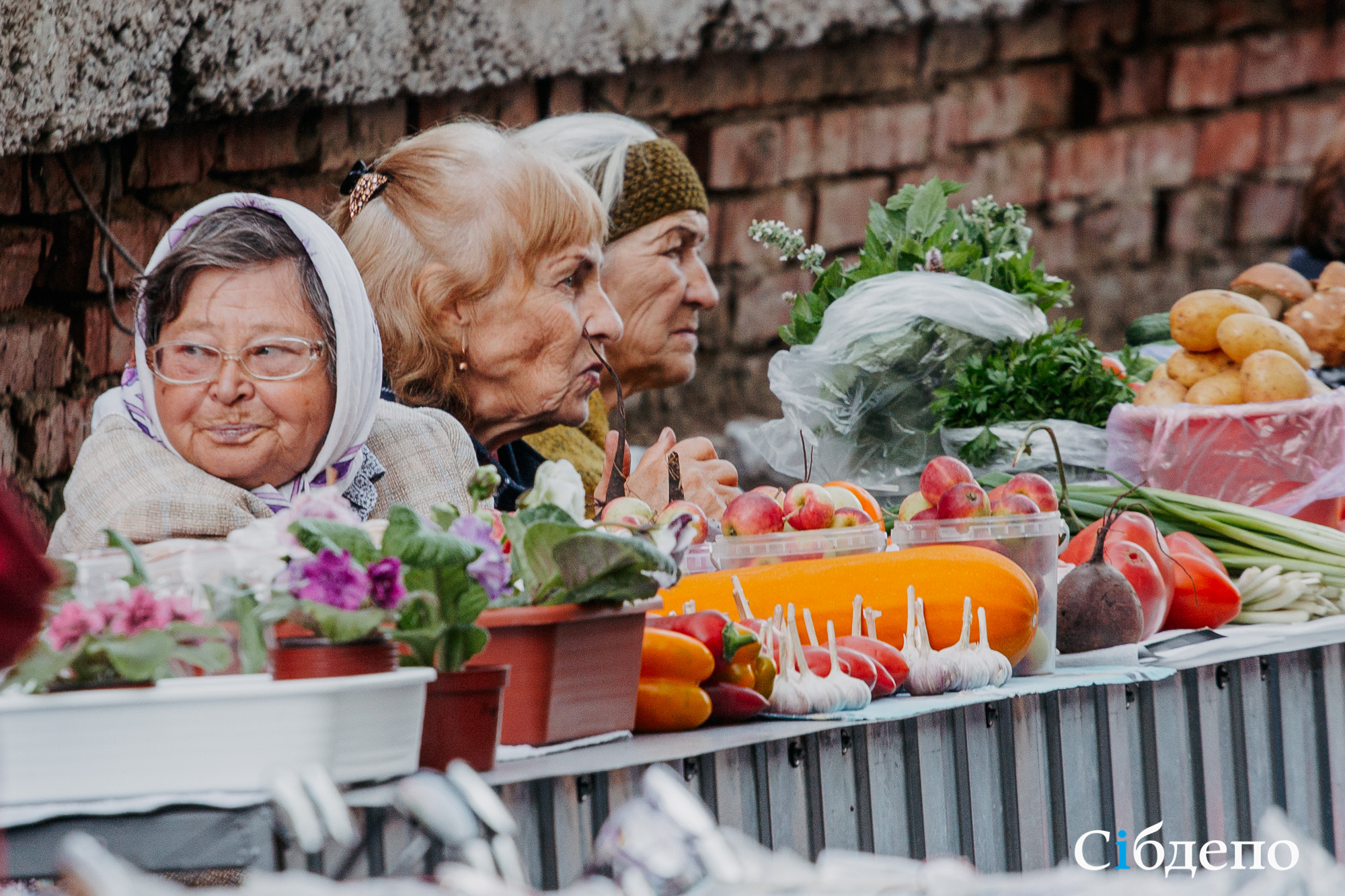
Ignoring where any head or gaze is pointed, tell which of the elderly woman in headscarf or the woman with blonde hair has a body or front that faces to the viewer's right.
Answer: the woman with blonde hair

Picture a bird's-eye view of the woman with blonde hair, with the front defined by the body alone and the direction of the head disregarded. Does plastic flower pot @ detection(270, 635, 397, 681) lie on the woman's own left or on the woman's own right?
on the woman's own right

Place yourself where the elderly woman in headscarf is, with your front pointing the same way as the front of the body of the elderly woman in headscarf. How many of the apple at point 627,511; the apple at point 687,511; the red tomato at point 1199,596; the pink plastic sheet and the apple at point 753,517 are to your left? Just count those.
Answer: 5

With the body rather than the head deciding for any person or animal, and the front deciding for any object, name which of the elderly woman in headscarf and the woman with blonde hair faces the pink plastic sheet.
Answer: the woman with blonde hair

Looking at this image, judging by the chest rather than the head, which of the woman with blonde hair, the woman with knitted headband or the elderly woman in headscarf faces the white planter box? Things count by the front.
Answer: the elderly woman in headscarf

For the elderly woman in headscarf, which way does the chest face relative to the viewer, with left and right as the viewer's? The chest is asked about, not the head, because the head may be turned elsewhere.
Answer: facing the viewer

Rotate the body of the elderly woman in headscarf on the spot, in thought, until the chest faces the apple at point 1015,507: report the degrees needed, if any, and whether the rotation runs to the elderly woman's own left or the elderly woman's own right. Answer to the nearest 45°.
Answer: approximately 90° to the elderly woman's own left

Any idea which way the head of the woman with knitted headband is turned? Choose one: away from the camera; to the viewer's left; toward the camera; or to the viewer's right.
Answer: to the viewer's right

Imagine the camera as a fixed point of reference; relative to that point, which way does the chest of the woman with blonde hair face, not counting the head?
to the viewer's right

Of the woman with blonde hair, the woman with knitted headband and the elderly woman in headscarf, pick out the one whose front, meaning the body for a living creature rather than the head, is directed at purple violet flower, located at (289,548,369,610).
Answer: the elderly woman in headscarf

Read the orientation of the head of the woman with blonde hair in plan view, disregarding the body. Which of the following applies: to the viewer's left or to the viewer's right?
to the viewer's right
